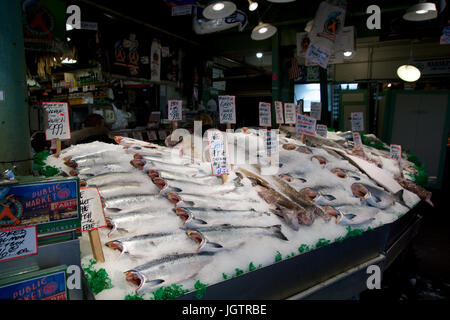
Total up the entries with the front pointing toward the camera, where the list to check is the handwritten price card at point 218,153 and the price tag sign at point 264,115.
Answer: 2

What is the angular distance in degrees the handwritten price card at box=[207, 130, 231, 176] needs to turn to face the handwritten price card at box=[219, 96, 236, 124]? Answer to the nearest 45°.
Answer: approximately 180°

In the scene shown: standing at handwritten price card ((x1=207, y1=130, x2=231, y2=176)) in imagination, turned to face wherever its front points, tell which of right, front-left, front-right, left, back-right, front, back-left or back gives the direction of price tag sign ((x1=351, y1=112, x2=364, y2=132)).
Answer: back-left

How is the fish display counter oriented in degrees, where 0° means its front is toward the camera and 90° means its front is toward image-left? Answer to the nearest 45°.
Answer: approximately 315°

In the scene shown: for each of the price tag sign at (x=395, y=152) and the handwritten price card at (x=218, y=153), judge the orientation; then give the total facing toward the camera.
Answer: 2

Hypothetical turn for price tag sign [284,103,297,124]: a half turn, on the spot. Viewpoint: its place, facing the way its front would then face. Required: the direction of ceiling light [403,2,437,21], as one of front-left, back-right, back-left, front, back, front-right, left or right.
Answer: front-right

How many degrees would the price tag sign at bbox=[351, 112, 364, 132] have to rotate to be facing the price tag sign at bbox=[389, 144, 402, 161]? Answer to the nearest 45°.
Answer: approximately 45° to its left

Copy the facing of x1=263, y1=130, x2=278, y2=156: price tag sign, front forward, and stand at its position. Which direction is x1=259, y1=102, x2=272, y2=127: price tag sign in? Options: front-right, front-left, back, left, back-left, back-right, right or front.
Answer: back
